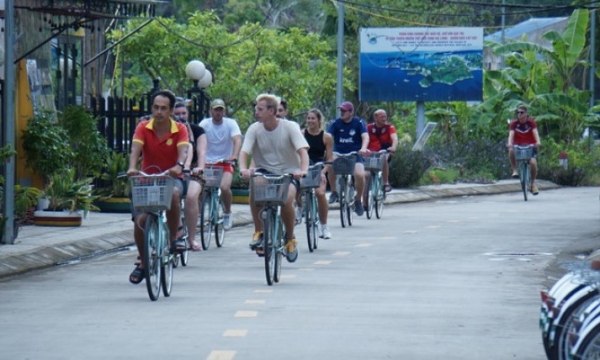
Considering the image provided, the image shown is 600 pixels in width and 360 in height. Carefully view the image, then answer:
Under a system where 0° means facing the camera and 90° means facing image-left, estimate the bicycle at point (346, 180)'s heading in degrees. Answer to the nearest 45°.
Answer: approximately 0°

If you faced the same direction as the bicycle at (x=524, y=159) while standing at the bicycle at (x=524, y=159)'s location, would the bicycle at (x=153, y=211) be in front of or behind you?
in front

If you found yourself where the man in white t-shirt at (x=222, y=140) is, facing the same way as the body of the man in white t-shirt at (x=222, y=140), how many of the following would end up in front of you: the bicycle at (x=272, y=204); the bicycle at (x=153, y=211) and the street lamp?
2

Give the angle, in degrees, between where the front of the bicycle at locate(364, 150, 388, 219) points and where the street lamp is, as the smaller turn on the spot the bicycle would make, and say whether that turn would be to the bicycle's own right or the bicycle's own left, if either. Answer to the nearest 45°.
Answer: approximately 135° to the bicycle's own right

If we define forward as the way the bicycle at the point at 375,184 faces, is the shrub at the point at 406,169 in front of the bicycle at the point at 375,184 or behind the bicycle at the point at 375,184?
behind

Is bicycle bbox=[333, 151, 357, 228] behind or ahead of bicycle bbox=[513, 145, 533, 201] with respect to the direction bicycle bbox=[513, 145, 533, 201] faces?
ahead

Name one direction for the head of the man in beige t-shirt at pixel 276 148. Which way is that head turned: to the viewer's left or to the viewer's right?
to the viewer's left
